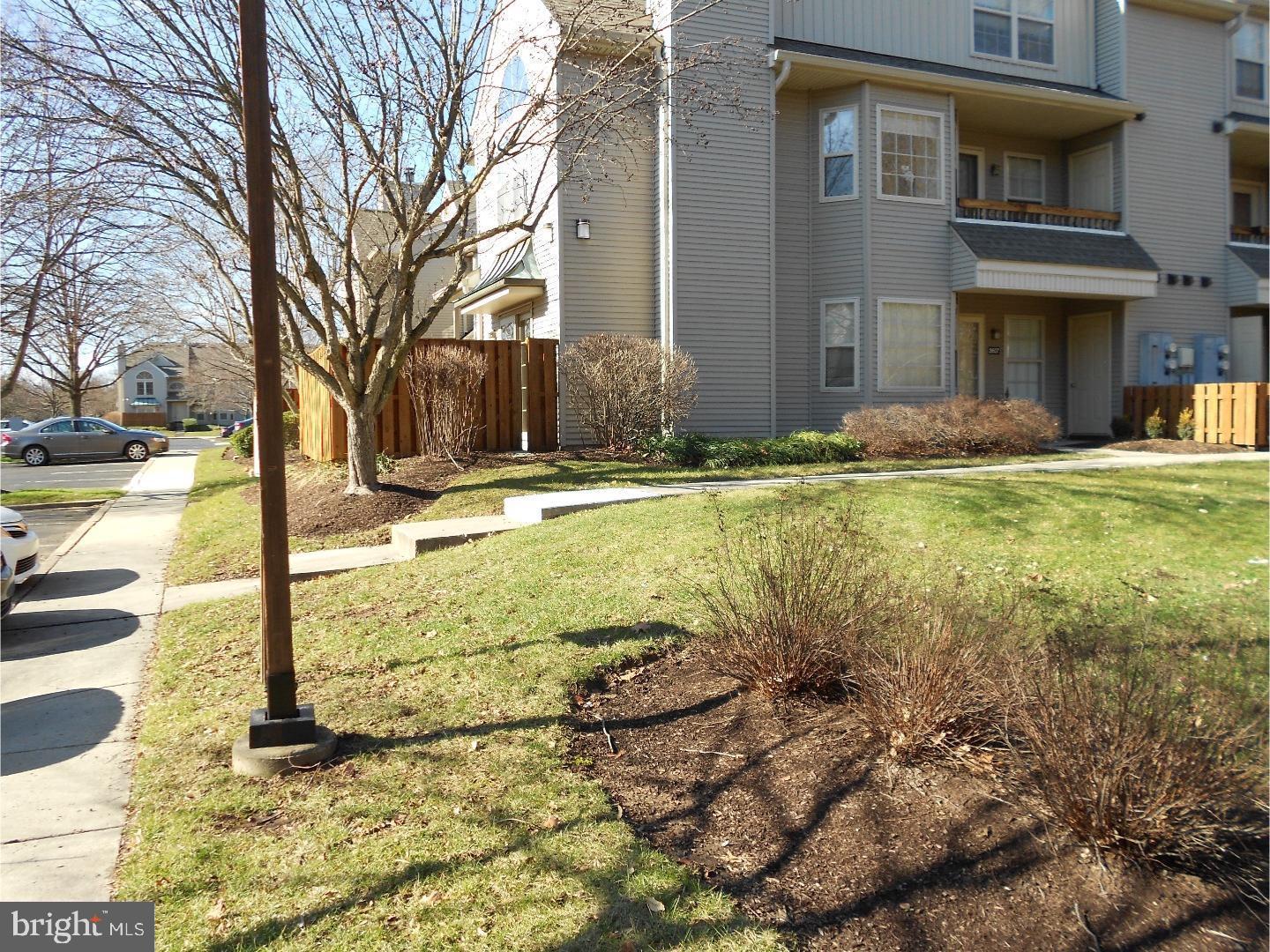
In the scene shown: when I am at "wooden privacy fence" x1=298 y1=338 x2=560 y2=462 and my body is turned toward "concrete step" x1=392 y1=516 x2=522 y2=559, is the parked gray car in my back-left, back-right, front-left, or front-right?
back-right

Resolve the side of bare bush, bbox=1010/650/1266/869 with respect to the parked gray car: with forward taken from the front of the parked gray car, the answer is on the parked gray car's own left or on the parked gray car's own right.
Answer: on the parked gray car's own right

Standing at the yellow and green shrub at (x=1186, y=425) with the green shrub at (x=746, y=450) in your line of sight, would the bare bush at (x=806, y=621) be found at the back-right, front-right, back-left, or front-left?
front-left

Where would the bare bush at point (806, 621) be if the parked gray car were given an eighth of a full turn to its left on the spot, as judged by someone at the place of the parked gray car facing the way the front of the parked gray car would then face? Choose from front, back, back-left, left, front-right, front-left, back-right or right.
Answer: back-right

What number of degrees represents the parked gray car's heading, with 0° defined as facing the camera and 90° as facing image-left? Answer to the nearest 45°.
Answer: approximately 270°

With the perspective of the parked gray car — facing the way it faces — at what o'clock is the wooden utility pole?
The wooden utility pole is roughly at 3 o'clock from the parked gray car.

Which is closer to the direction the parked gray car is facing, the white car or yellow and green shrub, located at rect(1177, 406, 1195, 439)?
the yellow and green shrub

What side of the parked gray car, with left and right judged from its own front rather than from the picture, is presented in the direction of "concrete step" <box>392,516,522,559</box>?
right

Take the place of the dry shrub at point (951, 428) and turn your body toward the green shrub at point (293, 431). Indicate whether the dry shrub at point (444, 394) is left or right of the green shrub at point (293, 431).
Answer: left

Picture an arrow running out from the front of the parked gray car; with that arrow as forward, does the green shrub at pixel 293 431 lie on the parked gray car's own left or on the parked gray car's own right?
on the parked gray car's own right
